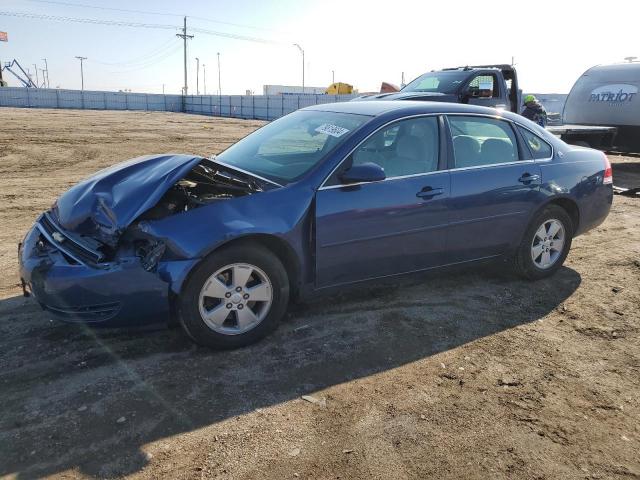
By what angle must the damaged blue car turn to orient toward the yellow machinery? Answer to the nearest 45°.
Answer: approximately 135° to its right

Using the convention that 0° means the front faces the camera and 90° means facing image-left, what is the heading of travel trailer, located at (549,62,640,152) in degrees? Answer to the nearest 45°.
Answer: approximately 90°

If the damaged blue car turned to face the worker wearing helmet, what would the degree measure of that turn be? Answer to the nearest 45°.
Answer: approximately 180°

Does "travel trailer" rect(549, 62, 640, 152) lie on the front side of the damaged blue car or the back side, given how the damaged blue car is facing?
on the back side

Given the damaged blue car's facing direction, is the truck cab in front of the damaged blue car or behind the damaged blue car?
behind

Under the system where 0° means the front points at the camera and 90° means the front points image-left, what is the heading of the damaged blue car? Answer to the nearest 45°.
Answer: approximately 45°
